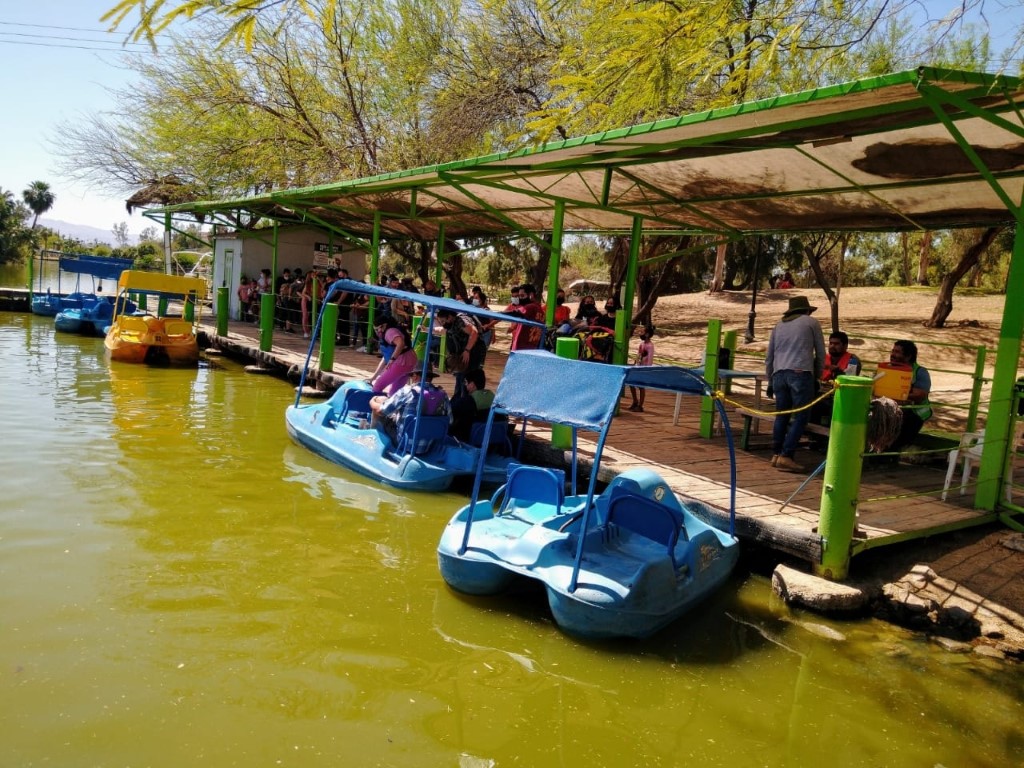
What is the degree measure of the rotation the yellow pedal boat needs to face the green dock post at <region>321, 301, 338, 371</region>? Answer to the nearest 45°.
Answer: approximately 45° to its left

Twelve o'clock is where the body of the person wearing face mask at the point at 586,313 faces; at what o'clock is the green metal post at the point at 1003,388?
The green metal post is roughly at 11 o'clock from the person wearing face mask.

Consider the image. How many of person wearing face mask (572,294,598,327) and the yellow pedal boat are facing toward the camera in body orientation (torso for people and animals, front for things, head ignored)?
2

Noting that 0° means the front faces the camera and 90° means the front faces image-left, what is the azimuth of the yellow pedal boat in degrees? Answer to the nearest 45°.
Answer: approximately 0°

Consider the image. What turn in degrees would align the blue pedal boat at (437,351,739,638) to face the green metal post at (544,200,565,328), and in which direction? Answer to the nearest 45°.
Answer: approximately 135° to its right

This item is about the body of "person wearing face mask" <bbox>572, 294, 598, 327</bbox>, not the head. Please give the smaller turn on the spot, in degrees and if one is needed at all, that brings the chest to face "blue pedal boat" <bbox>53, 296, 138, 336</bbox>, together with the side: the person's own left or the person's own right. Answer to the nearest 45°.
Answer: approximately 135° to the person's own right

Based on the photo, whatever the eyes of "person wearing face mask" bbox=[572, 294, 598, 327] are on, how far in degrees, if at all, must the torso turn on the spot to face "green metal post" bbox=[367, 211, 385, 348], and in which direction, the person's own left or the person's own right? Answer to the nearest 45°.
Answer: approximately 135° to the person's own right
